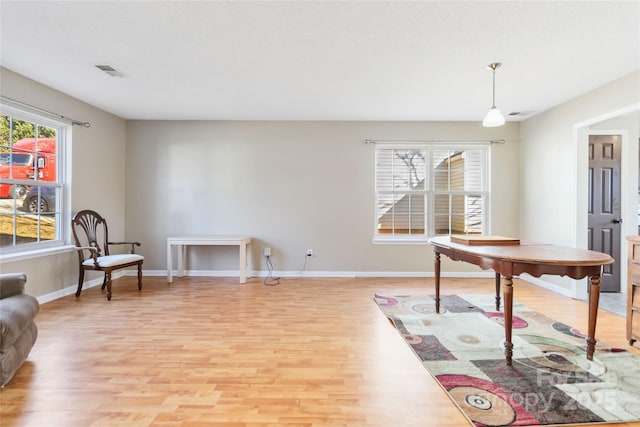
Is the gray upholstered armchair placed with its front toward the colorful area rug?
yes

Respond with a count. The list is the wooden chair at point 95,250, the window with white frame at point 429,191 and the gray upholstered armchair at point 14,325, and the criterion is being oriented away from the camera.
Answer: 0

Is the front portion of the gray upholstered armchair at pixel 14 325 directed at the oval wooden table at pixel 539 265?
yes

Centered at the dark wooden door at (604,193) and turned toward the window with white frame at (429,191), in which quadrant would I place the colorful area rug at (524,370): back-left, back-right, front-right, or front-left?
front-left

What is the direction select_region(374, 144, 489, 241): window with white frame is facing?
toward the camera

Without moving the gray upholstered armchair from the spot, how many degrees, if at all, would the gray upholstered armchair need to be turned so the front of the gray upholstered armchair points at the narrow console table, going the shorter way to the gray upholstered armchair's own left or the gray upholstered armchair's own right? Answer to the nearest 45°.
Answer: approximately 90° to the gray upholstered armchair's own left

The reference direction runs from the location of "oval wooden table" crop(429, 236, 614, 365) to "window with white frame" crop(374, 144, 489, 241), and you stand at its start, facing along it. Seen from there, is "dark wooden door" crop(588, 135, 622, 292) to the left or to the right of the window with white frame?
right

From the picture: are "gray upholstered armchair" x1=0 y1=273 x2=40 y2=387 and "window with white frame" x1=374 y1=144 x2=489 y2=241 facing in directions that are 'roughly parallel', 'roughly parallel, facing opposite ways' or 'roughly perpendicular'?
roughly perpendicular

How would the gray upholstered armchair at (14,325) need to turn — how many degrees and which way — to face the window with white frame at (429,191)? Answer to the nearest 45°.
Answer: approximately 45° to its left

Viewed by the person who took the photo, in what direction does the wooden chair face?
facing the viewer and to the right of the viewer

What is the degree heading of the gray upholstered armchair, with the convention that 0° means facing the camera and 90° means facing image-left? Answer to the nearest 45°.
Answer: approximately 315°

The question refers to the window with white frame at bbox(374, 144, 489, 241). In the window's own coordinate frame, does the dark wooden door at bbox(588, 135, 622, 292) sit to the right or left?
on its left

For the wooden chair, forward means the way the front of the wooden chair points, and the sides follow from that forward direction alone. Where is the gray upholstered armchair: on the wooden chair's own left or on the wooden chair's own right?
on the wooden chair's own right

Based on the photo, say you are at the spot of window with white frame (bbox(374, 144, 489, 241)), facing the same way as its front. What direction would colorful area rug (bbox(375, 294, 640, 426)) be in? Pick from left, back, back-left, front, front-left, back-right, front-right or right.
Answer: front
